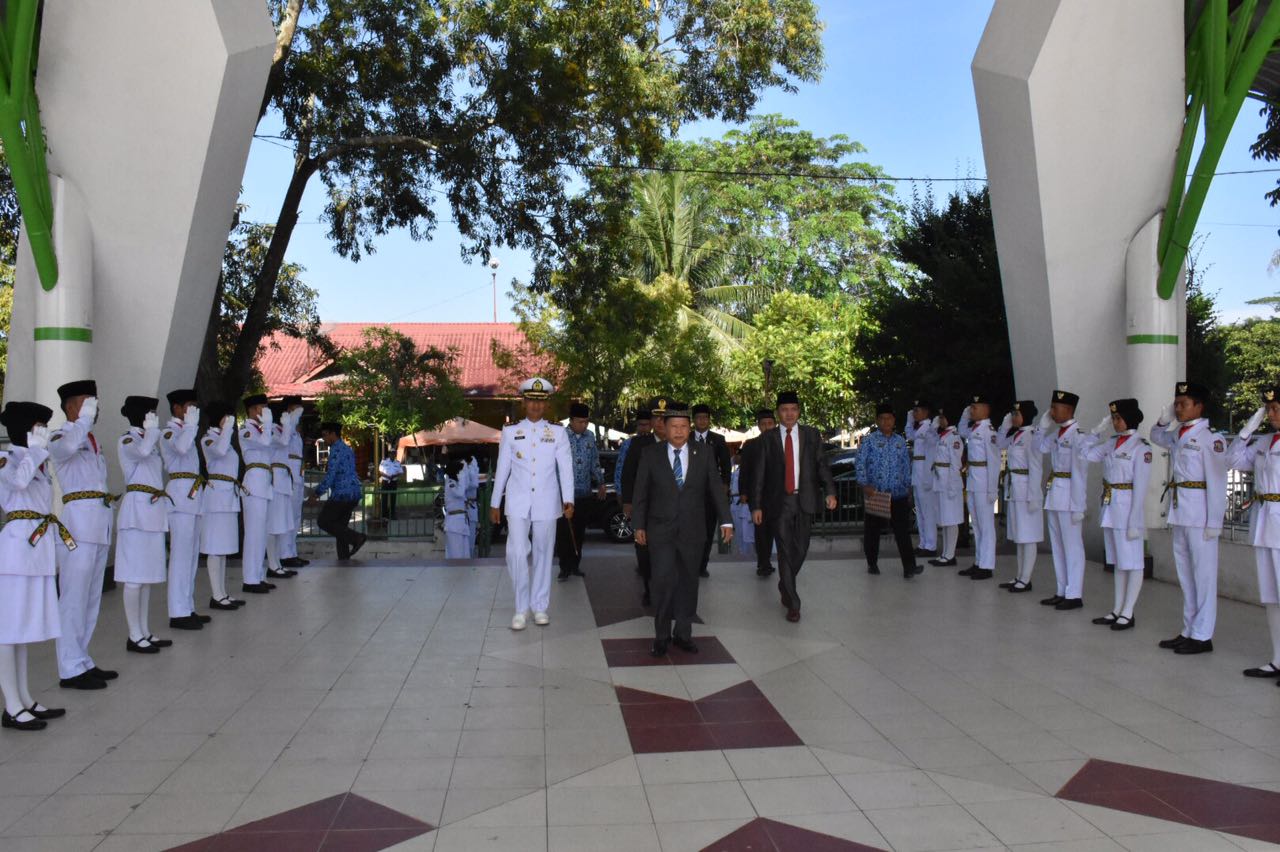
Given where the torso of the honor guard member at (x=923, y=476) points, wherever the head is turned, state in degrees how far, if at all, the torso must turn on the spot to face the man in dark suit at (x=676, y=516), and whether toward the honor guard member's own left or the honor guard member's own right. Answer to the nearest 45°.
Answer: approximately 45° to the honor guard member's own left

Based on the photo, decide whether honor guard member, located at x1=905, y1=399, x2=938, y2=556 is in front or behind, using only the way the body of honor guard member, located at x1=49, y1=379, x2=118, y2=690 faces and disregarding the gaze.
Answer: in front

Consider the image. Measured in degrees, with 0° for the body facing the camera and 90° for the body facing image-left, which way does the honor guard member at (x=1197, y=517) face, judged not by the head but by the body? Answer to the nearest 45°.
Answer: approximately 45°

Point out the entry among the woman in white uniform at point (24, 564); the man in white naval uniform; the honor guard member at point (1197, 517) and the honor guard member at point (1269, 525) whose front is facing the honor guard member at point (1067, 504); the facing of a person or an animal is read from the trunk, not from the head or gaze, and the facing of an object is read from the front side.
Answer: the woman in white uniform

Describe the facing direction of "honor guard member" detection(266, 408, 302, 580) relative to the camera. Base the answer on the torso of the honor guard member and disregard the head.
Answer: to the viewer's right

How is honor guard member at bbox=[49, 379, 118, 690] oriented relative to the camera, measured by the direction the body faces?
to the viewer's right

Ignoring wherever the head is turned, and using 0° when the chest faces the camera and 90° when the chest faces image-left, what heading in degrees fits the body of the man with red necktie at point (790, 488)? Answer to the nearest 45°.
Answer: approximately 0°

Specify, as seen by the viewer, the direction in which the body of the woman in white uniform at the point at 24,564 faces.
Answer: to the viewer's right

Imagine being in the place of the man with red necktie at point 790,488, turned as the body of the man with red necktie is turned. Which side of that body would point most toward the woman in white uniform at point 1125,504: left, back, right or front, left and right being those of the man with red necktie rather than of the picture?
left

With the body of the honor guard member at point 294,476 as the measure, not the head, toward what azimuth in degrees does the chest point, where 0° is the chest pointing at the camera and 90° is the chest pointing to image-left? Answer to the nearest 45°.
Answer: approximately 270°

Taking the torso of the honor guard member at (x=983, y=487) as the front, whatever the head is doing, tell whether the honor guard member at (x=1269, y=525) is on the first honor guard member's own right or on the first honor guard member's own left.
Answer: on the first honor guard member's own left

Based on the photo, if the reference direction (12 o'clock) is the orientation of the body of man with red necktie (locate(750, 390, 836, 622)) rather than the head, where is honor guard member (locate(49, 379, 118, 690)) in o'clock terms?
The honor guard member is roughly at 2 o'clock from the man with red necktie.

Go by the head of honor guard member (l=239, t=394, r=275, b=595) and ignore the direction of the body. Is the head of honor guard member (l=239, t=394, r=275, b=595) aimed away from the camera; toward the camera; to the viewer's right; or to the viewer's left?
to the viewer's right

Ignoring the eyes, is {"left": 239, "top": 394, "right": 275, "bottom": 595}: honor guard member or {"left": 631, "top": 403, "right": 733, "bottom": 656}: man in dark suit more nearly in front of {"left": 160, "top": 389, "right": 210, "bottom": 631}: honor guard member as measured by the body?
the man in dark suit

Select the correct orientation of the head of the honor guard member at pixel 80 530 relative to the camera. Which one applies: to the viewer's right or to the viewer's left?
to the viewer's right

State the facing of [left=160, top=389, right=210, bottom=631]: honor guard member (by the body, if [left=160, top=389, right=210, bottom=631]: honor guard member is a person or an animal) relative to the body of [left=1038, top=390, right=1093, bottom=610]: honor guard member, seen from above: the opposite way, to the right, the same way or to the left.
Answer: the opposite way
